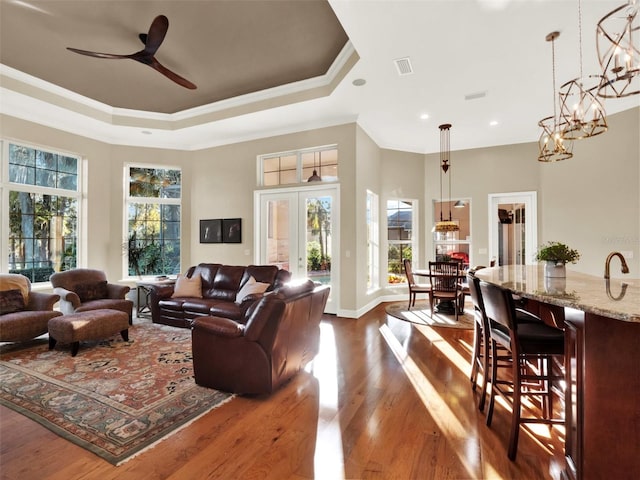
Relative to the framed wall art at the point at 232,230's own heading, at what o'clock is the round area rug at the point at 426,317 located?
The round area rug is roughly at 10 o'clock from the framed wall art.

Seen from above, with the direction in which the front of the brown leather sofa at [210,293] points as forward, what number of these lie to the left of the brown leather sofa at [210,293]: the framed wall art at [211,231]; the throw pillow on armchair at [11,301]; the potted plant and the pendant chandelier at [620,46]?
2

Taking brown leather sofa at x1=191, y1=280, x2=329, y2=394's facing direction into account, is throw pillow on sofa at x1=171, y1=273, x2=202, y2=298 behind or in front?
in front

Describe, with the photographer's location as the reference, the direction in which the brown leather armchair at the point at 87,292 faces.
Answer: facing the viewer and to the right of the viewer

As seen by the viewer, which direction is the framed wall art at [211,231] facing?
toward the camera

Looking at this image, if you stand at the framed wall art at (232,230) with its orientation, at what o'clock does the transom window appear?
The transom window is roughly at 10 o'clock from the framed wall art.

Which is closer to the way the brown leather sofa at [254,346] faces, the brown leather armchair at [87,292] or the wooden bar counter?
the brown leather armchair

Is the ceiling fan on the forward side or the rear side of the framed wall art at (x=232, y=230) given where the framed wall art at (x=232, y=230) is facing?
on the forward side

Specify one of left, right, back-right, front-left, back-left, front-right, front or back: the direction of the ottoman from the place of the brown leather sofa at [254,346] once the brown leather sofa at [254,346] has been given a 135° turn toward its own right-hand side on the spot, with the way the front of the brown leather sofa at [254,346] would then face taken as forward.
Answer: back-left

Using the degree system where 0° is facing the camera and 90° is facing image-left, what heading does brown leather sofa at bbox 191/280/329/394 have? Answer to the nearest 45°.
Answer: approximately 135°

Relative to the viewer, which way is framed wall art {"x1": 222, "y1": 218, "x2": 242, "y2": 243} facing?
toward the camera

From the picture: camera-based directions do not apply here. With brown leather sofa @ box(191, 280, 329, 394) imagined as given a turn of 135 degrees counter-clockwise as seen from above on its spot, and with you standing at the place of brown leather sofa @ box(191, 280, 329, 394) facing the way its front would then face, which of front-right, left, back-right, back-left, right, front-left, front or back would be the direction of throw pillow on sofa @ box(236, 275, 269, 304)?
back

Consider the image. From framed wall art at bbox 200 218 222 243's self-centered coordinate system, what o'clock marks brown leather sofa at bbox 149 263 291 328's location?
The brown leather sofa is roughly at 12 o'clock from the framed wall art.

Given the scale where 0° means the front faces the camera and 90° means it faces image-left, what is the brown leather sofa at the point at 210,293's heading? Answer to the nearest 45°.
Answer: approximately 45°
